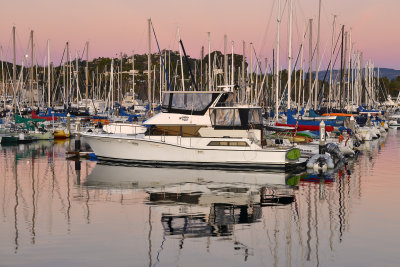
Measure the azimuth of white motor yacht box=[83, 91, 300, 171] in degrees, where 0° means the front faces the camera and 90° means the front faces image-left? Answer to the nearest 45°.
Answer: approximately 90°
